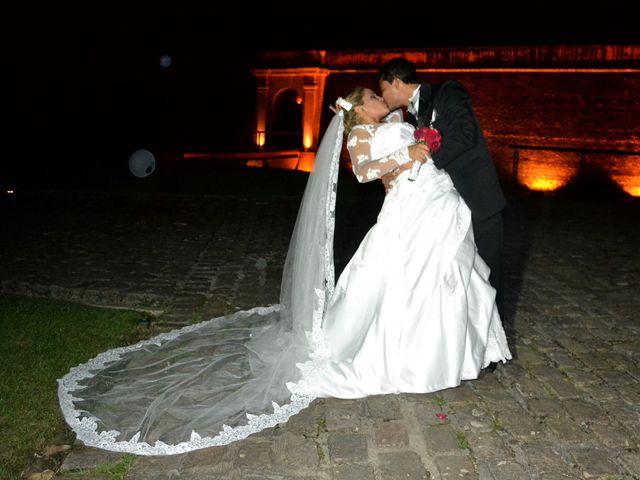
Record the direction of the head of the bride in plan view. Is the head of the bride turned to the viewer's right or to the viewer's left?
to the viewer's right

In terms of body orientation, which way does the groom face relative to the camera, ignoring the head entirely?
to the viewer's left

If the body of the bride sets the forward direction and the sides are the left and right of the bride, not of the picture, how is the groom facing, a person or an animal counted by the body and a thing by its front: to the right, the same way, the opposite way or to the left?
the opposite way

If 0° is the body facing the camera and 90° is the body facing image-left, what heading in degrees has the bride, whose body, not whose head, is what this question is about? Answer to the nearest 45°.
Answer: approximately 270°
